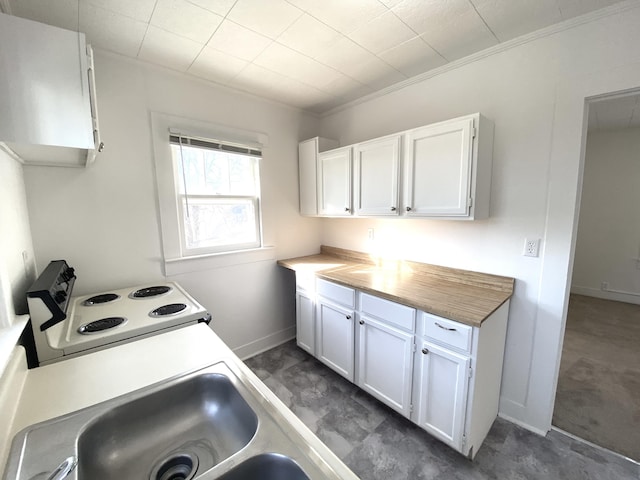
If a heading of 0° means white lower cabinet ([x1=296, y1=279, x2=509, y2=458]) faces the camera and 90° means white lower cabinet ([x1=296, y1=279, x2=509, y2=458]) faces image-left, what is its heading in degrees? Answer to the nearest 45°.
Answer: approximately 45°

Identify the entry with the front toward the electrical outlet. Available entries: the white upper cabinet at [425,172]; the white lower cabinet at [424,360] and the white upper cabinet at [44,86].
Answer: the white upper cabinet at [44,86]

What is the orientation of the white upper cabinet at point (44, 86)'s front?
to the viewer's right

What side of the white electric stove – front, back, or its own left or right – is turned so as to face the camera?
right

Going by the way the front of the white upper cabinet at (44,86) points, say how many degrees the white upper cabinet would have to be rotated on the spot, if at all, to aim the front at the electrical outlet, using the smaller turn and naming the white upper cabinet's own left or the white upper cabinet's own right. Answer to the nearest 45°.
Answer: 0° — it already faces it

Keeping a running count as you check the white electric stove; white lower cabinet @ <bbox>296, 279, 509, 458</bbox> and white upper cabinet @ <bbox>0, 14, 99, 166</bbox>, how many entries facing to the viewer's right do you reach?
2
